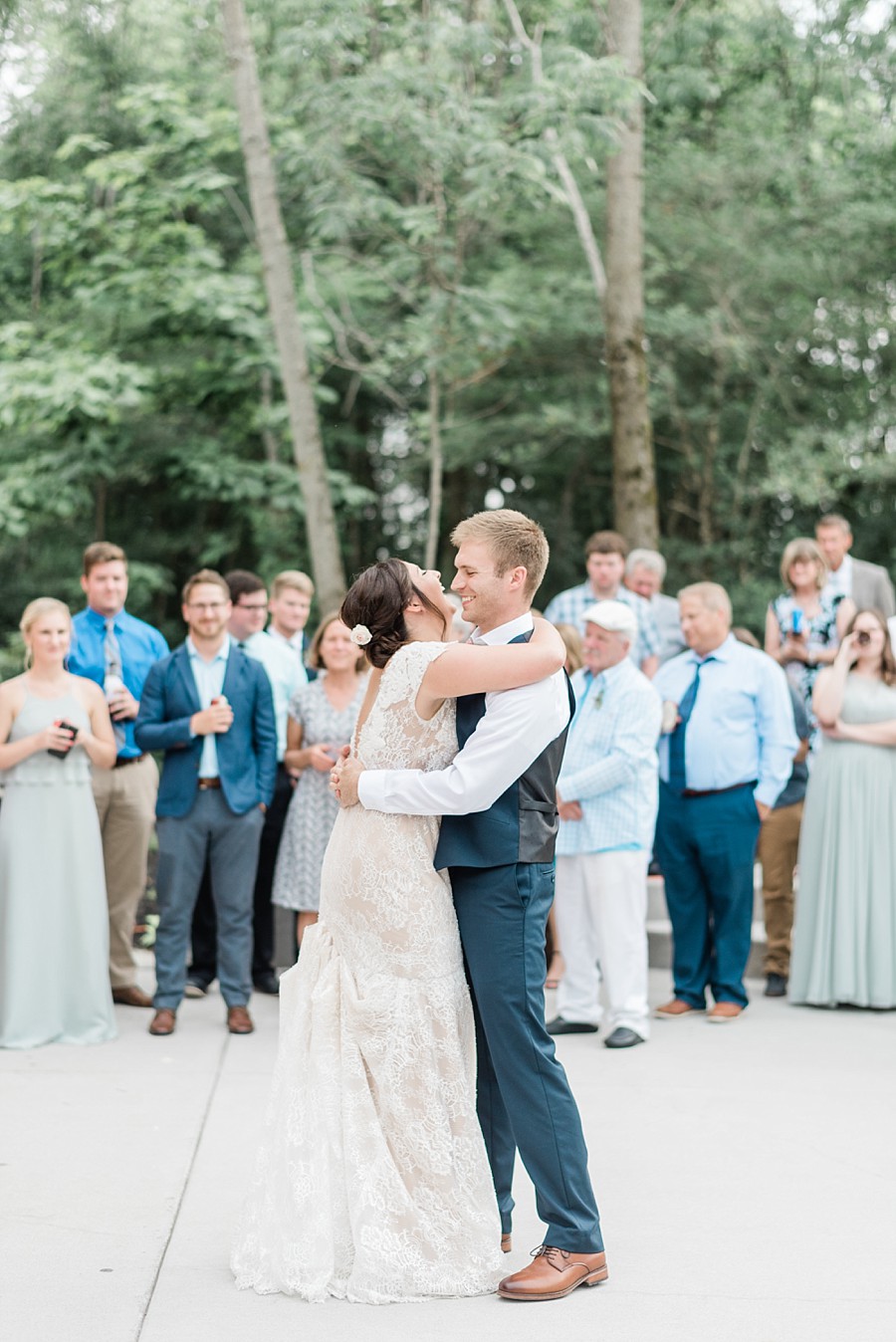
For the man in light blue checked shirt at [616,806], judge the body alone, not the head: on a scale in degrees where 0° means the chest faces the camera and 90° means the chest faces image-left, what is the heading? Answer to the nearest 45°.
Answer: approximately 45°

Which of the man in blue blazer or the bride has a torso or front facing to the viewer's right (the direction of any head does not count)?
the bride

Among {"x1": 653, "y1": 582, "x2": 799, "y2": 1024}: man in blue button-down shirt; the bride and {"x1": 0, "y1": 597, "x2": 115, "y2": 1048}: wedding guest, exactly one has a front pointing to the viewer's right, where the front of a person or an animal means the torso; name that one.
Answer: the bride

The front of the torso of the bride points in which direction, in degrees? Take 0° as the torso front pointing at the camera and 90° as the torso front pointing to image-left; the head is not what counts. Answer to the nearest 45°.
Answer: approximately 270°

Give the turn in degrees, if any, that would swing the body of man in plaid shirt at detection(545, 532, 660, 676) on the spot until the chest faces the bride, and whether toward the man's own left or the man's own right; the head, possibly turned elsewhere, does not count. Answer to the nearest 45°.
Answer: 0° — they already face them

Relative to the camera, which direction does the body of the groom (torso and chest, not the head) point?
to the viewer's left

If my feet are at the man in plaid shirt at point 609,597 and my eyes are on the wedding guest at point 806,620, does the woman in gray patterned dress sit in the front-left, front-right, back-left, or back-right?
back-right

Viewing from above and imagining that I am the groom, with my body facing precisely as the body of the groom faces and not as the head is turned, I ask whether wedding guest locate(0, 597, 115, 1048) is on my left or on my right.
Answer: on my right
